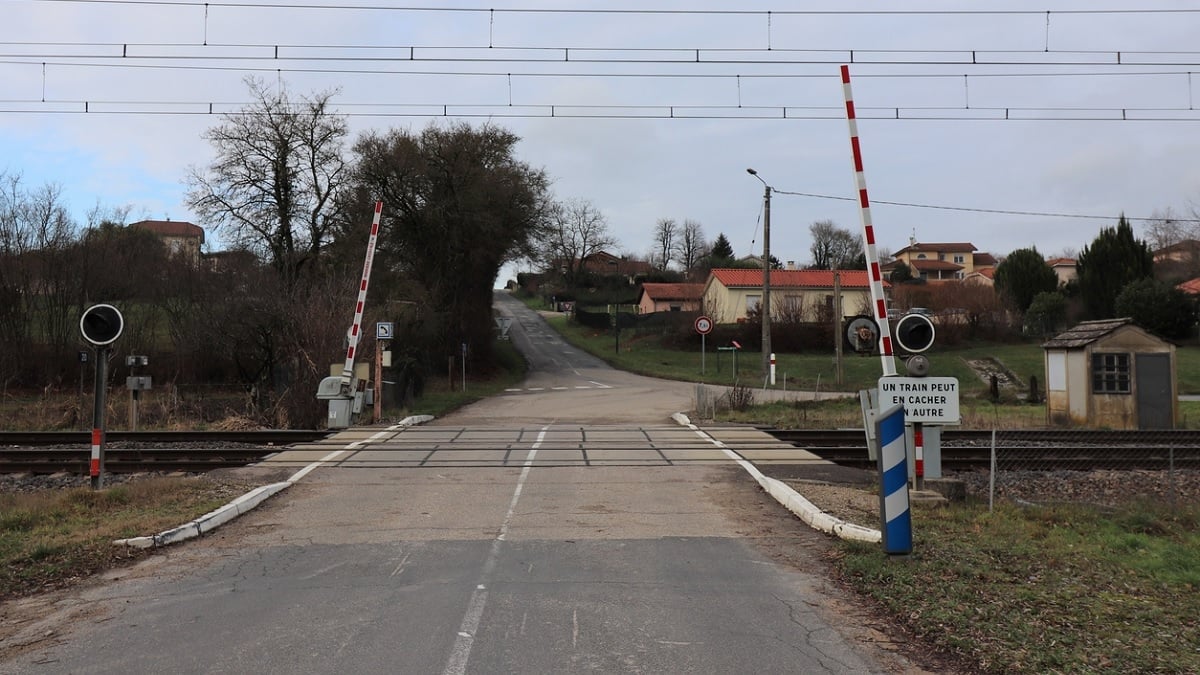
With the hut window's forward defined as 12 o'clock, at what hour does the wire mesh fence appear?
The wire mesh fence is roughly at 12 o'clock from the hut window.

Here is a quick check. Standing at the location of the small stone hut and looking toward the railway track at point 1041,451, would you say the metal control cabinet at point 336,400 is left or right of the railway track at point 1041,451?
right

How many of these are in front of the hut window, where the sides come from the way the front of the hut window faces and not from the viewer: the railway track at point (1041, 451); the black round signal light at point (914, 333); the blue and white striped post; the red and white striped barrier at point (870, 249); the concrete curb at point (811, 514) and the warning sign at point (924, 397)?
6

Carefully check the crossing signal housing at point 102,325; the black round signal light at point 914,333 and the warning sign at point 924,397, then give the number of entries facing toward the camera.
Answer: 3

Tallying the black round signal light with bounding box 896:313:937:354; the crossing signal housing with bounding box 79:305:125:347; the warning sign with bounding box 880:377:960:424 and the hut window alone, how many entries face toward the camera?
4

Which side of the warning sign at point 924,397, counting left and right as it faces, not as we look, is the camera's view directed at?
front

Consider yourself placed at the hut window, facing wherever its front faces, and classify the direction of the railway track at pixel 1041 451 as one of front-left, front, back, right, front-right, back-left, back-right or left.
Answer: front

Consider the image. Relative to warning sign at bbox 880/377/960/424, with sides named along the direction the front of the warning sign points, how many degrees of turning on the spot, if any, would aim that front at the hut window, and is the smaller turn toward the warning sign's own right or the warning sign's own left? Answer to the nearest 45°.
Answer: approximately 180°

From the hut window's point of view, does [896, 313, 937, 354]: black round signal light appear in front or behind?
in front

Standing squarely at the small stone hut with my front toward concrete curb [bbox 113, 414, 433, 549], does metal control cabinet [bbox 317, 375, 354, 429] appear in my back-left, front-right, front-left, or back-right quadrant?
front-right

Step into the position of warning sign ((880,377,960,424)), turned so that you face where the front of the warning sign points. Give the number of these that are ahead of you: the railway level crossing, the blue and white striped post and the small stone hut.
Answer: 1

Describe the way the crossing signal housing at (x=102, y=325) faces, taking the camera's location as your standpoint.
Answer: facing the viewer

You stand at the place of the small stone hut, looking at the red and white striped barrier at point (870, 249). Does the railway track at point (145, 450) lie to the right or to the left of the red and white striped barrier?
right

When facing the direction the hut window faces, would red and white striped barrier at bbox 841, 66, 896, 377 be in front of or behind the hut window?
in front

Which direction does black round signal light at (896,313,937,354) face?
toward the camera

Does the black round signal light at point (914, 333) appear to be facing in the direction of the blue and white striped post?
yes

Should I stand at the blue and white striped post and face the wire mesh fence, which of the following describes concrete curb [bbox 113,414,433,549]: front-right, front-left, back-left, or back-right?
back-left
